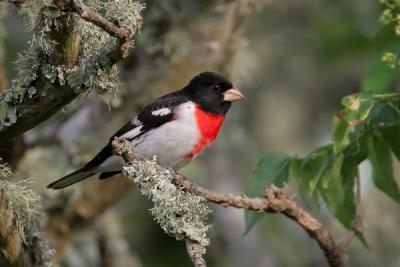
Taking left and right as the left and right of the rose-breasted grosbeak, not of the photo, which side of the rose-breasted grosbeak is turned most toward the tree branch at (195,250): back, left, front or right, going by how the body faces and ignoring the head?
front

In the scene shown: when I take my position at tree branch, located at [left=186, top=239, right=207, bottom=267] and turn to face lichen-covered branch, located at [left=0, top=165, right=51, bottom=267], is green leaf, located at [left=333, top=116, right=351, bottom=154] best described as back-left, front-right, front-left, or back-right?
back-right

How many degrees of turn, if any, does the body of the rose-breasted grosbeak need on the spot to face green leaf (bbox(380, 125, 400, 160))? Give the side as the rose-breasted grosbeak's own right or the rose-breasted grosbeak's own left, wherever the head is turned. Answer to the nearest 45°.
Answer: approximately 45° to the rose-breasted grosbeak's own right

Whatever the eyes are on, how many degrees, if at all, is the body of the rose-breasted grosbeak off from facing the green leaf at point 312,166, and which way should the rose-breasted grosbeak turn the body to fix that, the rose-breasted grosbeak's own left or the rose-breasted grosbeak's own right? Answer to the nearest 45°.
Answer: approximately 45° to the rose-breasted grosbeak's own right

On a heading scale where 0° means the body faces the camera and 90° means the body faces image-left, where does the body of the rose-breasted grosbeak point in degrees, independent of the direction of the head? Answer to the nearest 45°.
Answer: approximately 270°

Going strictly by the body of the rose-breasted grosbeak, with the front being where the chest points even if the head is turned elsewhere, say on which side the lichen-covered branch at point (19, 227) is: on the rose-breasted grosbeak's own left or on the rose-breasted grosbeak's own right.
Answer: on the rose-breasted grosbeak's own right
